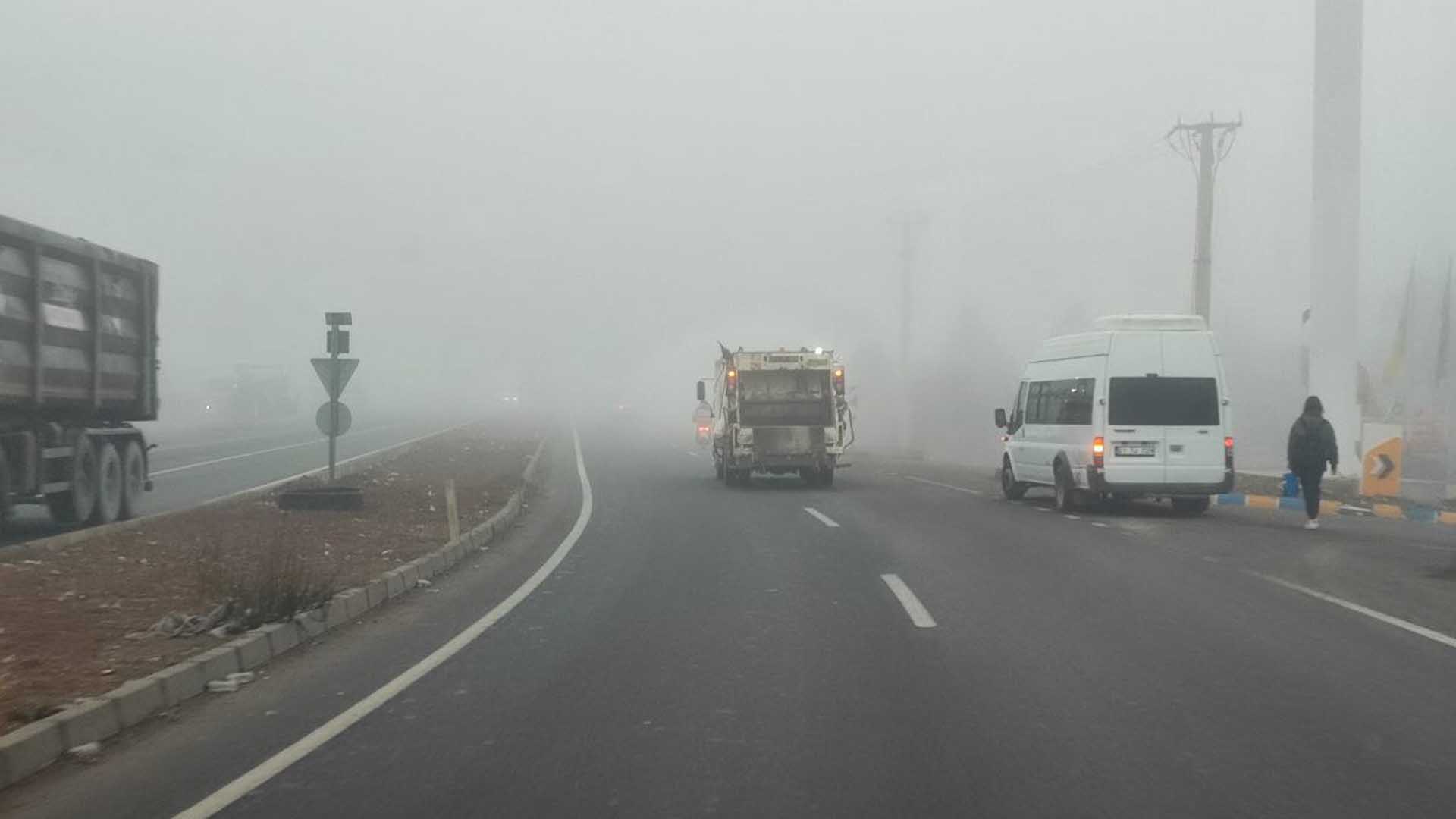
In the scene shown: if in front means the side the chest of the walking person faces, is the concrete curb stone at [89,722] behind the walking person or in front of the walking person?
behind

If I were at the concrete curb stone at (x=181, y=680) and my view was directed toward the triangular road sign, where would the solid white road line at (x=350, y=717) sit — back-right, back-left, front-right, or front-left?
back-right

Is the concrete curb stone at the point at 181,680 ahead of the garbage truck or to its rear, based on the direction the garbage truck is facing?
to the rear

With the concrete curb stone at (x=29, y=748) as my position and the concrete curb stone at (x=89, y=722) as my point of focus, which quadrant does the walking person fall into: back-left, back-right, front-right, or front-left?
front-right

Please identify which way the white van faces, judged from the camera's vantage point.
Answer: facing away from the viewer and to the left of the viewer

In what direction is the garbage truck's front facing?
away from the camera

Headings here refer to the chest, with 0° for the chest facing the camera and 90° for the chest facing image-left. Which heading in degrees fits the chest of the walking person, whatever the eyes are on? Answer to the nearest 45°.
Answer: approximately 180°

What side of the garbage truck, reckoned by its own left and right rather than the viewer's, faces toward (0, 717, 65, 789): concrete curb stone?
back
